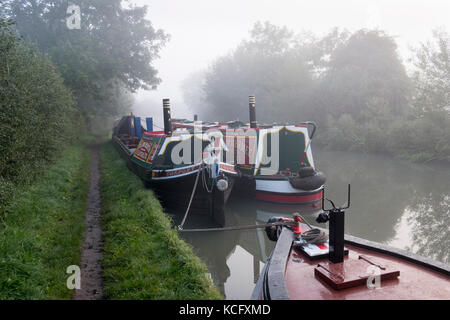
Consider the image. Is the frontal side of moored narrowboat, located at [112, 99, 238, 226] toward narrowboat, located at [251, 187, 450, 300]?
no

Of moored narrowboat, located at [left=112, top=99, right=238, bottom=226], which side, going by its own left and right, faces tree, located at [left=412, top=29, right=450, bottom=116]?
right

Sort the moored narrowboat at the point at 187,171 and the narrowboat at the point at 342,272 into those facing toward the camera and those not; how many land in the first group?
0

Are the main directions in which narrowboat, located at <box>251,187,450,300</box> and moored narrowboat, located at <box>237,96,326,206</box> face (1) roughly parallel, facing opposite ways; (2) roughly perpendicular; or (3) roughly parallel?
roughly parallel

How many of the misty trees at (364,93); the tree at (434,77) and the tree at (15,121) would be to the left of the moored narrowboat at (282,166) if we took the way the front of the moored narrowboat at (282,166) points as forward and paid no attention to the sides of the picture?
1

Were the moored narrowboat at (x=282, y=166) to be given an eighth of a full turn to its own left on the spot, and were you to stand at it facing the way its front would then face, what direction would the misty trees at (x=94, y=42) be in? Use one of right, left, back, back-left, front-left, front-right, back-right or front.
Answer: front-right

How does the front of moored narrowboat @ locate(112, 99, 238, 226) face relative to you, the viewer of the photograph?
facing away from the viewer and to the left of the viewer

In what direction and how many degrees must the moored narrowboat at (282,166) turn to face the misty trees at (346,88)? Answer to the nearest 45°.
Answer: approximately 45° to its right

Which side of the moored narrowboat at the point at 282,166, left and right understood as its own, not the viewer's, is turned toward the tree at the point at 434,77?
right

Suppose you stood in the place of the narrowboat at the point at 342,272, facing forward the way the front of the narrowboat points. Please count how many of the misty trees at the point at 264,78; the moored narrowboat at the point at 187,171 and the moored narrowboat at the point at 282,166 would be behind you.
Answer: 0

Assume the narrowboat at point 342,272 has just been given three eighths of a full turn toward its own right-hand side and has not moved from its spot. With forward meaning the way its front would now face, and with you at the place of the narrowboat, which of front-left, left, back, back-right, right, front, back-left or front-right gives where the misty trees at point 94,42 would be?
back-left

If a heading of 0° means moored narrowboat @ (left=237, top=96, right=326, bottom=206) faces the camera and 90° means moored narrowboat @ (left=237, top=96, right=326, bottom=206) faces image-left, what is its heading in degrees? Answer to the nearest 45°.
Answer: approximately 135°

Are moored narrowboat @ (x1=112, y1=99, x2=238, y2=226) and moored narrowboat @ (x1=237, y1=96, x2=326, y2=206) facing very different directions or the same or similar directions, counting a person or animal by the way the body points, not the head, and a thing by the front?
same or similar directions
